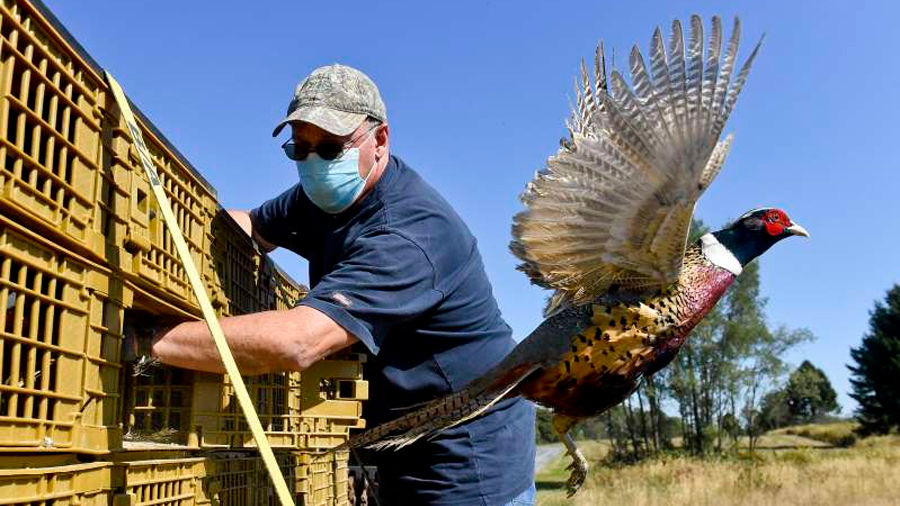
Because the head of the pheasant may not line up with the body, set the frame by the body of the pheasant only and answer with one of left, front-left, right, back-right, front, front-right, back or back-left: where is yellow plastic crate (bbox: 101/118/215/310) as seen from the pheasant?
back-right

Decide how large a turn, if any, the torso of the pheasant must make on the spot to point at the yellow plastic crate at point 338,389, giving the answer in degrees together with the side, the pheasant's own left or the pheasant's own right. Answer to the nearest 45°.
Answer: approximately 180°

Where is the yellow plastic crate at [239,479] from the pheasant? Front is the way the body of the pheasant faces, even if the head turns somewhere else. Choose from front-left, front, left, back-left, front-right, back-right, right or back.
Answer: back

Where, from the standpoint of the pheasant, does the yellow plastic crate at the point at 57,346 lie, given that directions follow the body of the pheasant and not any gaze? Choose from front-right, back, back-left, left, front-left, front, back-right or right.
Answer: back-right

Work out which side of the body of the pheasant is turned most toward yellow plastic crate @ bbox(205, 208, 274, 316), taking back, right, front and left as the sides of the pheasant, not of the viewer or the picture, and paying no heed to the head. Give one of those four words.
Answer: back

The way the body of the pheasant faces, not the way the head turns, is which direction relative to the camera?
to the viewer's right

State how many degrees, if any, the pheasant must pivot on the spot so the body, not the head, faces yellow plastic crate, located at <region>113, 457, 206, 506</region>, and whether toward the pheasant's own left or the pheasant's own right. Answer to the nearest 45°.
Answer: approximately 135° to the pheasant's own right

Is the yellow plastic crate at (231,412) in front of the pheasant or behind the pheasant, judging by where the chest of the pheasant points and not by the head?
behind

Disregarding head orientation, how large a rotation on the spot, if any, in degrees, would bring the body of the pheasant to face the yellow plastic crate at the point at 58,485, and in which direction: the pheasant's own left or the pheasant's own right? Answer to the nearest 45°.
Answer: approximately 135° to the pheasant's own right

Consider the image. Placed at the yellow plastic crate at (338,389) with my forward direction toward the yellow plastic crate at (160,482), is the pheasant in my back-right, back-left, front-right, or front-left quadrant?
back-left

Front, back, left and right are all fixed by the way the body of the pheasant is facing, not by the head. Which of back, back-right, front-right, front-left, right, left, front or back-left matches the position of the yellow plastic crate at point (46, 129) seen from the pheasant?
back-right
